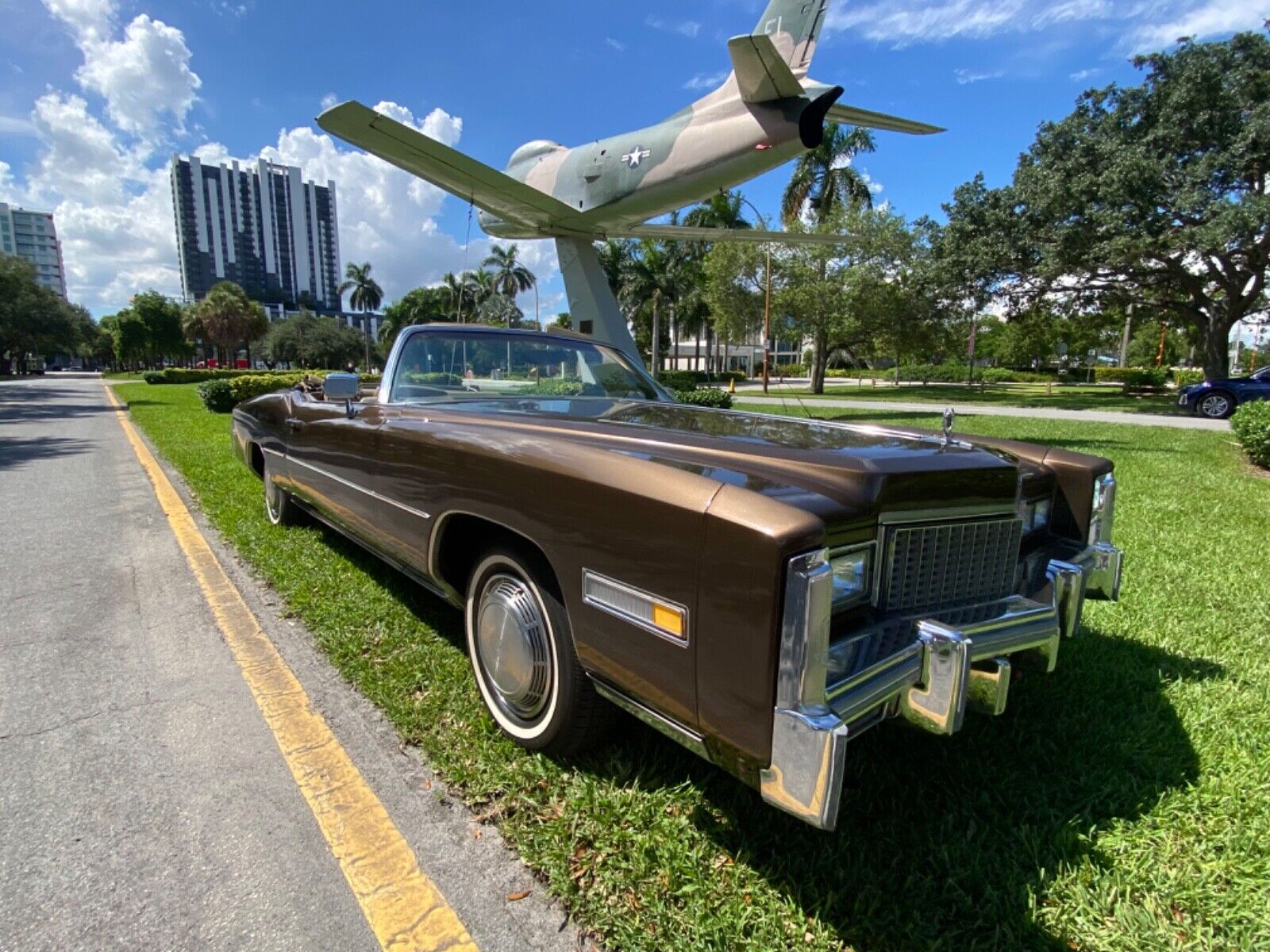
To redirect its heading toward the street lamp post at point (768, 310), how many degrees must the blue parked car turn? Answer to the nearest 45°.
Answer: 0° — it already faces it

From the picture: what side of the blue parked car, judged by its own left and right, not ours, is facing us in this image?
left

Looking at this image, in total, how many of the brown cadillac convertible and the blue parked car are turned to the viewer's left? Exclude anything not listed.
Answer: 1

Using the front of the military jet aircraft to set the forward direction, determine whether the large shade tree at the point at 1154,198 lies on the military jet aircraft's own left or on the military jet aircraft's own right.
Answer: on the military jet aircraft's own right

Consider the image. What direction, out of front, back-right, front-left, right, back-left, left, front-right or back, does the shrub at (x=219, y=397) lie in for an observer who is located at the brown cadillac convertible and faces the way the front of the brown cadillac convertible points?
back

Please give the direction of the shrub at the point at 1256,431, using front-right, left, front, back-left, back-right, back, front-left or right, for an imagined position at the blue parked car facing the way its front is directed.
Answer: left

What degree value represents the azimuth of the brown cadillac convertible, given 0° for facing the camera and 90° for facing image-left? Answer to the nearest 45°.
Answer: approximately 315°

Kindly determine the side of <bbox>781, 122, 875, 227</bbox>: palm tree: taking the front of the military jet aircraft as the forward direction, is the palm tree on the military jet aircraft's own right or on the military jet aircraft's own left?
on the military jet aircraft's own right

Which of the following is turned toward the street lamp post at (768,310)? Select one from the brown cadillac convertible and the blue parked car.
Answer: the blue parked car

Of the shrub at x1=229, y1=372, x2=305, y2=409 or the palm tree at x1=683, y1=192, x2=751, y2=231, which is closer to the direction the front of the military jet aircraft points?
the shrub

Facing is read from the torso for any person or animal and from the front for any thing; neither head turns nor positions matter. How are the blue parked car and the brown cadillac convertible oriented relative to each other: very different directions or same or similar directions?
very different directions
